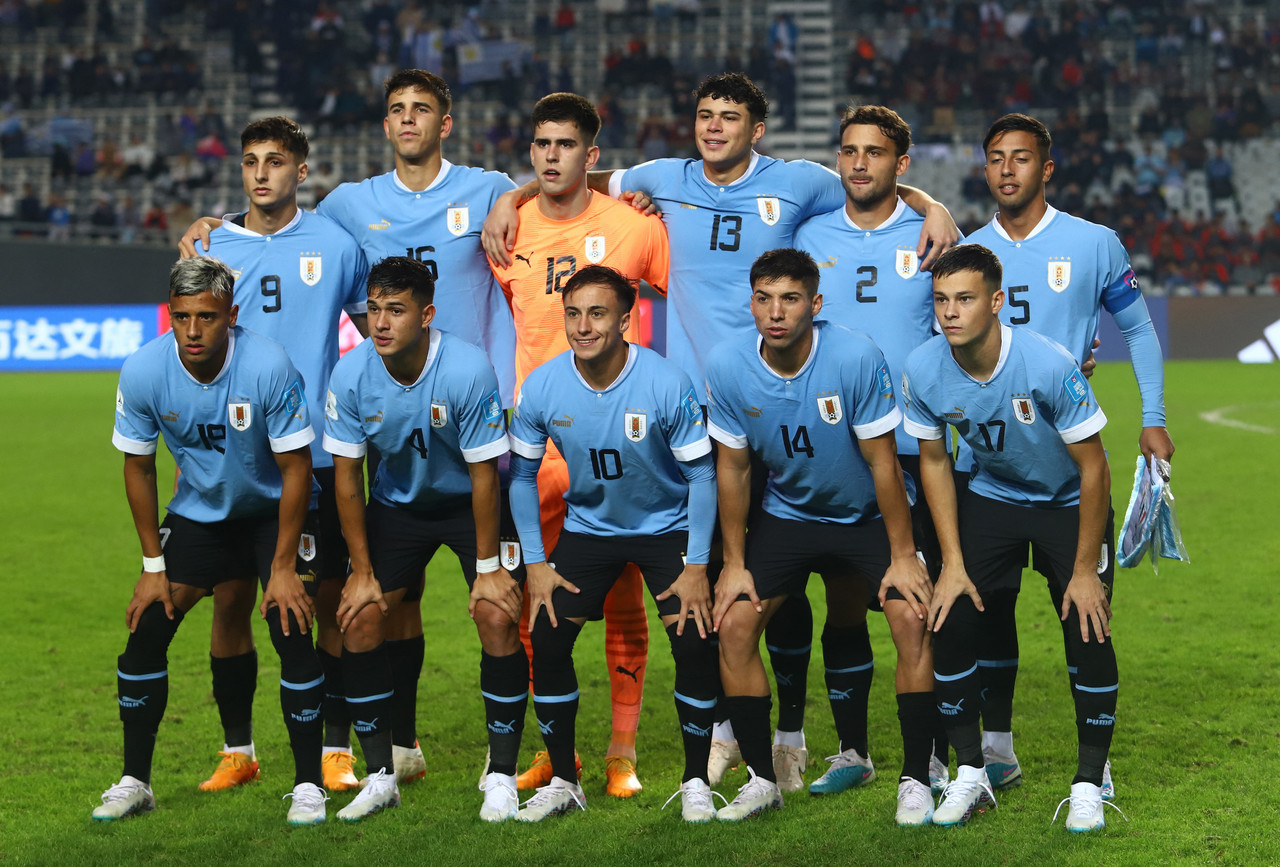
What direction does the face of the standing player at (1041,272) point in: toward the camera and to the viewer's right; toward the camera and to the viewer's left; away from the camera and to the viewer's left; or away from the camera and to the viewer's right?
toward the camera and to the viewer's left

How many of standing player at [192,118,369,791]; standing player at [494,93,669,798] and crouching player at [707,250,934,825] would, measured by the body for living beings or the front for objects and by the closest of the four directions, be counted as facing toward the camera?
3

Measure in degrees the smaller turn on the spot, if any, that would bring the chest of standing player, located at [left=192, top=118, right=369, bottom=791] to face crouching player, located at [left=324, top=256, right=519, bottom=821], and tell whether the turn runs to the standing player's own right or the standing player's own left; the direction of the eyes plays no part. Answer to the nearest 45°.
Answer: approximately 45° to the standing player's own left

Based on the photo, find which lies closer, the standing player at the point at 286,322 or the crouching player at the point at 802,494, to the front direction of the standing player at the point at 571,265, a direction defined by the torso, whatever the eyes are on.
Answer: the crouching player

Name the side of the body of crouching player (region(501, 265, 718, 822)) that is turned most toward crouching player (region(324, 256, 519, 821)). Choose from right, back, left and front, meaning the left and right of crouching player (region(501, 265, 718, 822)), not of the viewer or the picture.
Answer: right

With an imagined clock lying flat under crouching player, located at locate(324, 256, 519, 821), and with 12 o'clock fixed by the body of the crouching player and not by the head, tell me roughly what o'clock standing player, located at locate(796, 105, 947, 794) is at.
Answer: The standing player is roughly at 9 o'clock from the crouching player.

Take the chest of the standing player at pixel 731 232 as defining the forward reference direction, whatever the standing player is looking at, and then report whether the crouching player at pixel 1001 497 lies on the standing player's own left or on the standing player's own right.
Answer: on the standing player's own left
